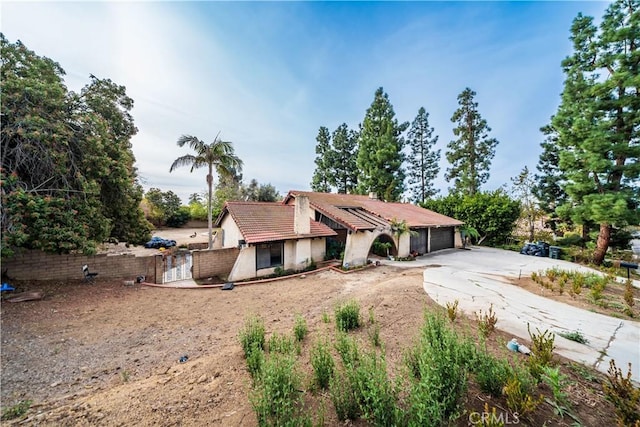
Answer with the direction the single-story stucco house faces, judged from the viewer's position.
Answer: facing the viewer and to the right of the viewer

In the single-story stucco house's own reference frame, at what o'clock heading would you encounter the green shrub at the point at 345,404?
The green shrub is roughly at 1 o'clock from the single-story stucco house.

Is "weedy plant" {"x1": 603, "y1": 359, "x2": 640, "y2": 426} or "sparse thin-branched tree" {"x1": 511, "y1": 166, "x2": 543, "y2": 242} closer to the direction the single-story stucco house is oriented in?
the weedy plant

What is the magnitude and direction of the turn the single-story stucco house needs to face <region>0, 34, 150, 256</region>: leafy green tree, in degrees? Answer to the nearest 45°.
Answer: approximately 90° to its right

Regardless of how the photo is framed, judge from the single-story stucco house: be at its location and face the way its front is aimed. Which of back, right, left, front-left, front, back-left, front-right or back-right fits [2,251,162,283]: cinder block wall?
right

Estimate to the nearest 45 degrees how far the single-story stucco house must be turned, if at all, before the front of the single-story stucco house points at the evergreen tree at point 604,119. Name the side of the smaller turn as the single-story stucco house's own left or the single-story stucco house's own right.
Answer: approximately 45° to the single-story stucco house's own left

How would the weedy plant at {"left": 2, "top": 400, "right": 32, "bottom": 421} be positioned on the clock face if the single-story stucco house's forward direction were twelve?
The weedy plant is roughly at 2 o'clock from the single-story stucco house.

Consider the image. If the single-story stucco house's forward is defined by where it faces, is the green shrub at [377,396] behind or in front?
in front

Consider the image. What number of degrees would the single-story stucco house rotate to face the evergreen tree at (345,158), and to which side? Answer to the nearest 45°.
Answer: approximately 135° to its left

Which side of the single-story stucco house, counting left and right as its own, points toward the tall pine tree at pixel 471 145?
left

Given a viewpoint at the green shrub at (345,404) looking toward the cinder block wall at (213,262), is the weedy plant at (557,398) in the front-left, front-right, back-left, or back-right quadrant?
back-right

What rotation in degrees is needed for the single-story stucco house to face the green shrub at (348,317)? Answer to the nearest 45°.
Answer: approximately 45° to its right

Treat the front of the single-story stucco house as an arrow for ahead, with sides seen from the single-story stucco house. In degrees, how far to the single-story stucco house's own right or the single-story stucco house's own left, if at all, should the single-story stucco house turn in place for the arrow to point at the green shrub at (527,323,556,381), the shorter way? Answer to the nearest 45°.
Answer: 0° — it already faces it

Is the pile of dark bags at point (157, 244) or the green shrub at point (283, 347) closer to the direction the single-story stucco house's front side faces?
the green shrub

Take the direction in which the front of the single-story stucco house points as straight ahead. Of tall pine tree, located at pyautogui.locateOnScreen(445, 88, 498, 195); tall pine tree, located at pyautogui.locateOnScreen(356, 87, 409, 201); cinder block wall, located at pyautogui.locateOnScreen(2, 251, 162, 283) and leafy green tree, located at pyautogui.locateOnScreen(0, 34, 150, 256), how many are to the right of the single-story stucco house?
2

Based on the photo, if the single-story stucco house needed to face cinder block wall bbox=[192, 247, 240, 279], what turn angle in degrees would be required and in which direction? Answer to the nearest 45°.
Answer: approximately 90° to its right
